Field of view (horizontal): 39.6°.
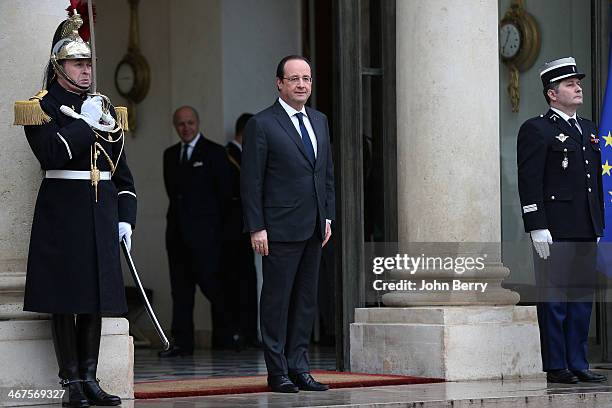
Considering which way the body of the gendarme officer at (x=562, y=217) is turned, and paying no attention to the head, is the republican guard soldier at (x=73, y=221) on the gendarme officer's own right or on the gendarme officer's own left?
on the gendarme officer's own right

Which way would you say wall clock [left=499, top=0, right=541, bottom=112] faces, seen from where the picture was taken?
facing the viewer and to the left of the viewer

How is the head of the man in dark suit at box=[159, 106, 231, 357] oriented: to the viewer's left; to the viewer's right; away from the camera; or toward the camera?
toward the camera

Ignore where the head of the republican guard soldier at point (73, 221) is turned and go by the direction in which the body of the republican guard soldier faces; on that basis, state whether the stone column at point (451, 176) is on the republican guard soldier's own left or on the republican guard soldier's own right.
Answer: on the republican guard soldier's own left

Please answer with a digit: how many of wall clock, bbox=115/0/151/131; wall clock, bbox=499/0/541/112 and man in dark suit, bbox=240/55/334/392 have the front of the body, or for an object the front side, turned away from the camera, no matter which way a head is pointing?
0

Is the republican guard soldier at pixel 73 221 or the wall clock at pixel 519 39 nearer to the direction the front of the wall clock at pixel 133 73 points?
the republican guard soldier

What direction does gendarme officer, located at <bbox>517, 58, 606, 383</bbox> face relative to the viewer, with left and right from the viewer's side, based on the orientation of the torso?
facing the viewer and to the right of the viewer

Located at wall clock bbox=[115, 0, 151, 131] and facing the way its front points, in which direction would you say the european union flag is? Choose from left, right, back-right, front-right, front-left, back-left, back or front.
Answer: left
